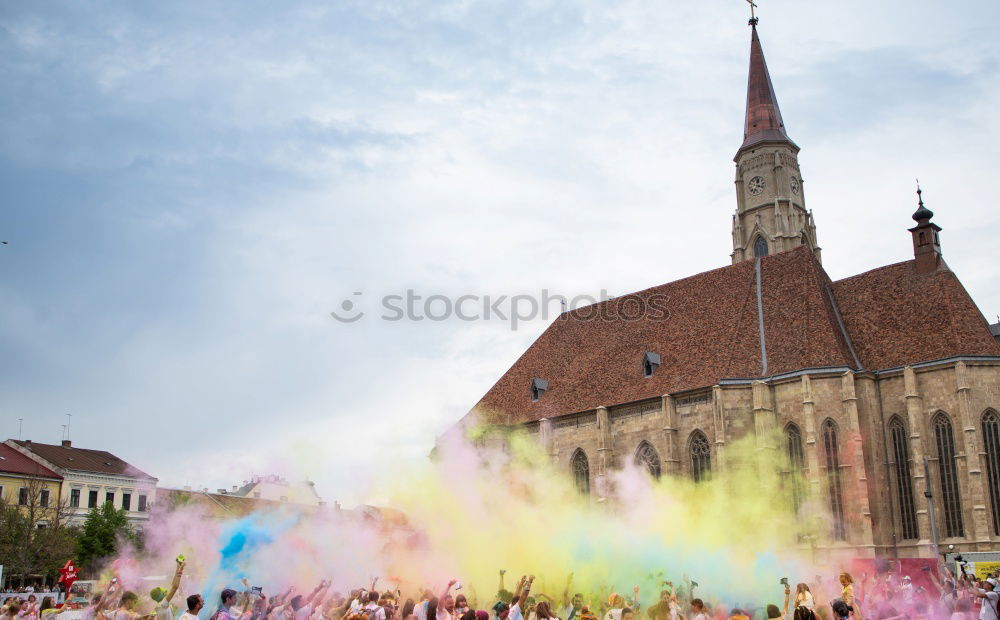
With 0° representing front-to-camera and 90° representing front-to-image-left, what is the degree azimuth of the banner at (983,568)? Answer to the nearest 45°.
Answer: approximately 0°

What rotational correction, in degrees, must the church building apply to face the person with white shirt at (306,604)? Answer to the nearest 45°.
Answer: approximately 135° to its left

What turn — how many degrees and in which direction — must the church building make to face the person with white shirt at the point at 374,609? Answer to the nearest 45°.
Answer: approximately 135° to its left

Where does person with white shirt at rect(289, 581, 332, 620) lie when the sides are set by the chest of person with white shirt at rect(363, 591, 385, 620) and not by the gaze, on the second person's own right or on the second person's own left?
on the second person's own left

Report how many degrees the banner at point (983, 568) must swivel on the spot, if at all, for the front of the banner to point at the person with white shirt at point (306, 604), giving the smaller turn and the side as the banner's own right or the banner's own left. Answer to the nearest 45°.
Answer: approximately 45° to the banner's own right

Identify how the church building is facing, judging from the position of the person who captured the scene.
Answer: facing away from the viewer and to the left of the viewer

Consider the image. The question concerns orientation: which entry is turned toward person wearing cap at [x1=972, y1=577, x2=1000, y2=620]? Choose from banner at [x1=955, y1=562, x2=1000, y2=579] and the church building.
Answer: the banner

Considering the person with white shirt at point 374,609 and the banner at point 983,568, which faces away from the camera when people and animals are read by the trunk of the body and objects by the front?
the person with white shirt

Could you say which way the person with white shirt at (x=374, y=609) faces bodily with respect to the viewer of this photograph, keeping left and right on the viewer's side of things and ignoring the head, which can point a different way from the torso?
facing away from the viewer

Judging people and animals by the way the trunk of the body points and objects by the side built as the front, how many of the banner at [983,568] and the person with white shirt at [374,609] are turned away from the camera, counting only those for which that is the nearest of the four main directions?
1
